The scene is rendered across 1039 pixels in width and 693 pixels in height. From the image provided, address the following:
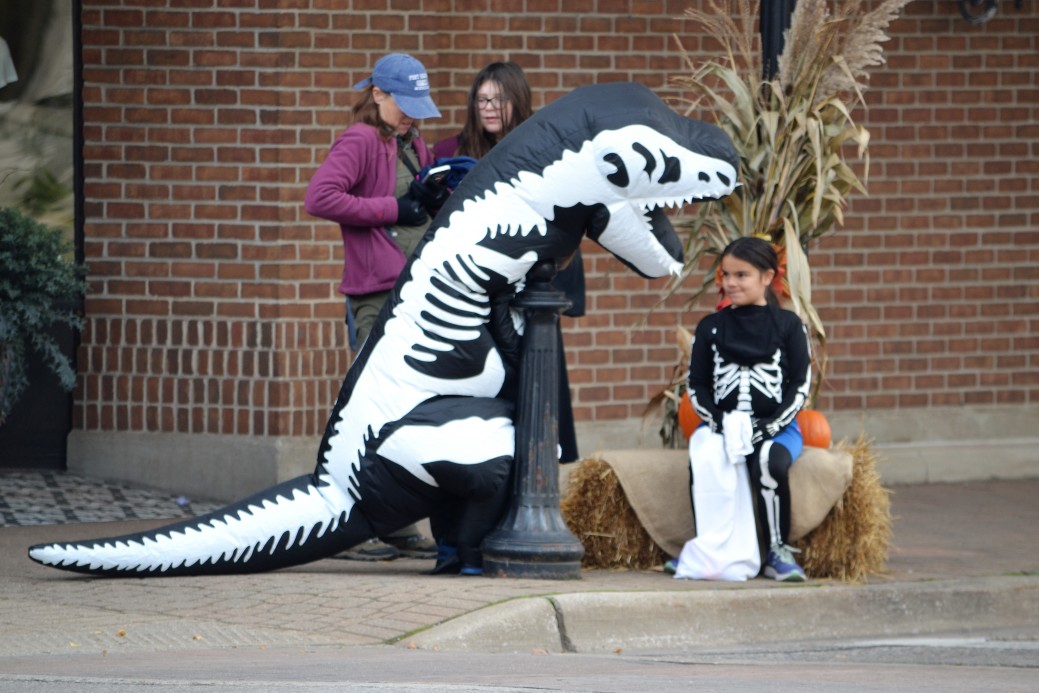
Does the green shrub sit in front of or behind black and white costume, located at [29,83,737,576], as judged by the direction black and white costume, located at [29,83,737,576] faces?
behind

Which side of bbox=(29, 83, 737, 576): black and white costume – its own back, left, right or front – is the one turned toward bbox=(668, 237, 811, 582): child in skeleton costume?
front

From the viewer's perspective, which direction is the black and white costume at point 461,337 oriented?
to the viewer's right

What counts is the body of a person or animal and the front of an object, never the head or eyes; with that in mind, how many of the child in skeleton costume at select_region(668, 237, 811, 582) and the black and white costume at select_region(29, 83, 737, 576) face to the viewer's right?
1

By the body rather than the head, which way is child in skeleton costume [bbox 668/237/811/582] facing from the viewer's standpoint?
toward the camera

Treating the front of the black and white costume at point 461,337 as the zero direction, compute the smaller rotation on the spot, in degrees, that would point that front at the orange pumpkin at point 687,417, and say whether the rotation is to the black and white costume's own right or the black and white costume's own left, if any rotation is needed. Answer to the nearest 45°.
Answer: approximately 45° to the black and white costume's own left

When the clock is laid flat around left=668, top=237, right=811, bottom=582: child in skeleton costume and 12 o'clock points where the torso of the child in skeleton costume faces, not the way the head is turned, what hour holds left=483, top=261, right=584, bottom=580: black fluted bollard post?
The black fluted bollard post is roughly at 2 o'clock from the child in skeleton costume.

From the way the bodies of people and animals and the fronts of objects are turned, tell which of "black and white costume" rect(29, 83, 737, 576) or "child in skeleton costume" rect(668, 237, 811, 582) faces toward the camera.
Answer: the child in skeleton costume

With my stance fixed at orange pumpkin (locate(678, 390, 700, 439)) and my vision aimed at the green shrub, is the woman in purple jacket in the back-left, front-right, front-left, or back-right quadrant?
front-left

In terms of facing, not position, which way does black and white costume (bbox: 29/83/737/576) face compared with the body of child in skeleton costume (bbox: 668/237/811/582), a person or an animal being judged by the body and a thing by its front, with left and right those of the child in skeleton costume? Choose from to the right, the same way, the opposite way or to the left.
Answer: to the left

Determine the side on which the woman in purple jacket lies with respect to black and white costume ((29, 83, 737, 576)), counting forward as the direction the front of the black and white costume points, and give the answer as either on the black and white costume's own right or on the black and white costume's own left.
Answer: on the black and white costume's own left
